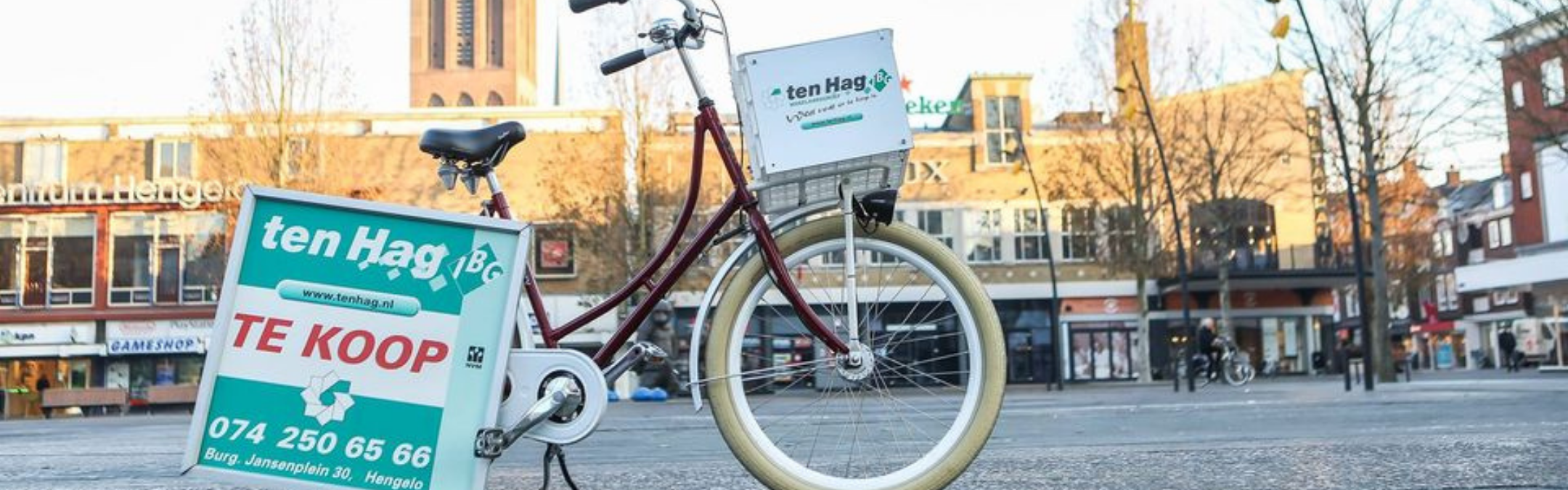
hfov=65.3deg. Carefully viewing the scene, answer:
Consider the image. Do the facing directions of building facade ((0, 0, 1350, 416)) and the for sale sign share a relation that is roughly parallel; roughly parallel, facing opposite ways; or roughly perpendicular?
roughly parallel

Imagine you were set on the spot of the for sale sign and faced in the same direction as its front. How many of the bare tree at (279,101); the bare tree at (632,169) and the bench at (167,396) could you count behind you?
3

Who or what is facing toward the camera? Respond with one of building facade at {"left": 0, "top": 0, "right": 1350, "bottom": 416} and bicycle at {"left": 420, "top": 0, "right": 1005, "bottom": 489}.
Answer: the building facade

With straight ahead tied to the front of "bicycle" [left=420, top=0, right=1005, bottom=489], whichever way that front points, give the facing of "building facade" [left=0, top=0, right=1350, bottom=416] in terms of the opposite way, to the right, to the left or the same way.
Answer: to the right

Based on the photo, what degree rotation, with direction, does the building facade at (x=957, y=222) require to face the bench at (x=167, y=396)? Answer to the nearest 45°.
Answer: approximately 45° to its right

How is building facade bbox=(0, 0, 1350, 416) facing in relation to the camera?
toward the camera

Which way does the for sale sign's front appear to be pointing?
toward the camera

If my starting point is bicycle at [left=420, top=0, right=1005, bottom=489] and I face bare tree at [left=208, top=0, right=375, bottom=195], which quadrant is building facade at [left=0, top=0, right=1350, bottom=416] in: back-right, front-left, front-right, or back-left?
front-right

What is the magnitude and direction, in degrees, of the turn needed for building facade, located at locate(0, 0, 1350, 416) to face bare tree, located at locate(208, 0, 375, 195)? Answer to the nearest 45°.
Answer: approximately 90° to its right

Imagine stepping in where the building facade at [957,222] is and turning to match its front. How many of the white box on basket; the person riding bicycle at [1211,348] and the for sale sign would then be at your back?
0

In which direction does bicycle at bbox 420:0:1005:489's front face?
to the viewer's right

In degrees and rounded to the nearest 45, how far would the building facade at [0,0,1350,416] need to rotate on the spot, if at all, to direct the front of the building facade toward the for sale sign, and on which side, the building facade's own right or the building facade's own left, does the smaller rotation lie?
0° — it already faces it

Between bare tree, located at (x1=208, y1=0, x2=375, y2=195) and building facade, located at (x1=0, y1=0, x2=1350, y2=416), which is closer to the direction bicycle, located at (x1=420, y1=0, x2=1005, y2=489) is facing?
the building facade

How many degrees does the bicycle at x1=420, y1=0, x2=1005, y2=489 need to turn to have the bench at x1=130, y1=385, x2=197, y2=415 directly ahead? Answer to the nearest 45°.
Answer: approximately 135° to its left

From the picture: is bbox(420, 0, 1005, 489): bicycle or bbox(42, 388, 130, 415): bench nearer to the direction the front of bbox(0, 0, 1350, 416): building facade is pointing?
the bicycle

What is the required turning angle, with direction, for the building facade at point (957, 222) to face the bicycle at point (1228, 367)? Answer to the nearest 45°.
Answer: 0° — it already faces it

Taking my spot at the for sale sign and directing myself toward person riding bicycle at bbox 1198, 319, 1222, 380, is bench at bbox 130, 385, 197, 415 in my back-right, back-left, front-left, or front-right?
front-left

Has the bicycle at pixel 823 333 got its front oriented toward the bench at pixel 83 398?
no

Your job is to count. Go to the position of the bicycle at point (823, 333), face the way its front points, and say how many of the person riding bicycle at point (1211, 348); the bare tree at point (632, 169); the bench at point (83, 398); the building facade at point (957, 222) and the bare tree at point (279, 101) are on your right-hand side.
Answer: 0

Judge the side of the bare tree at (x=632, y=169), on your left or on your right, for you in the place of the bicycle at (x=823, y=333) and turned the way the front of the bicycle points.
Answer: on your left
